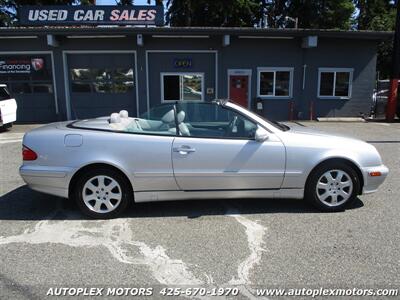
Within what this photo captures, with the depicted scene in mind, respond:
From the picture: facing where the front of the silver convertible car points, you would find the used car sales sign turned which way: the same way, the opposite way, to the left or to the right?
to the right

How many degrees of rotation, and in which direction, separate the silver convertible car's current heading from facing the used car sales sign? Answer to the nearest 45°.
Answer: approximately 90° to its left

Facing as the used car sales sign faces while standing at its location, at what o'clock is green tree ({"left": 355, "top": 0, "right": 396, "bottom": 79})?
The green tree is roughly at 8 o'clock from the used car sales sign.

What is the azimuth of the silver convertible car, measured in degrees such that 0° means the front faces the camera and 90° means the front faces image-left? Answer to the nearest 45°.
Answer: approximately 270°

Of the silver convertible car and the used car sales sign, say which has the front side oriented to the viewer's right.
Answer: the silver convertible car

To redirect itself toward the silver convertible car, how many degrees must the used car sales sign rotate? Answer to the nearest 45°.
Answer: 0° — it already faces it

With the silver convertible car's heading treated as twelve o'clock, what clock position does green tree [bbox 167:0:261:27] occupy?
The green tree is roughly at 9 o'clock from the silver convertible car.

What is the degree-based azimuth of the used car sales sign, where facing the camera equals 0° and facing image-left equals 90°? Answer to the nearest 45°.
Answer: approximately 0°

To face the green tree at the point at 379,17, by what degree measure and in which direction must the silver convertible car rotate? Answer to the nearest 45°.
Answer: approximately 45° to its left

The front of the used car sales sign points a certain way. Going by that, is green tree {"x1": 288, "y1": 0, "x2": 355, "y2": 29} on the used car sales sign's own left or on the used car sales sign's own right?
on the used car sales sign's own left

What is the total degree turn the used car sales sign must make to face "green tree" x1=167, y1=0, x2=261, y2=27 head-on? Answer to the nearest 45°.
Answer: approximately 135° to its left

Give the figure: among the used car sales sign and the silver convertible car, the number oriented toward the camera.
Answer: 1
